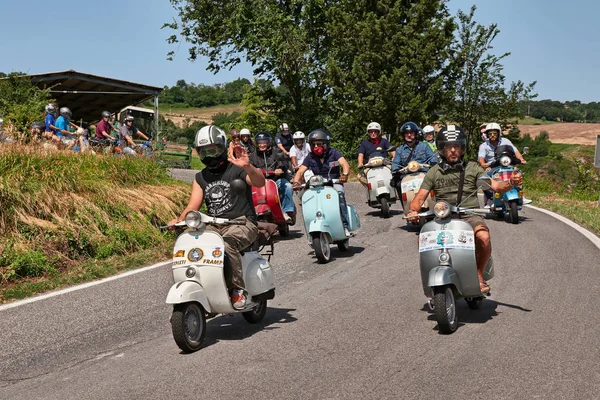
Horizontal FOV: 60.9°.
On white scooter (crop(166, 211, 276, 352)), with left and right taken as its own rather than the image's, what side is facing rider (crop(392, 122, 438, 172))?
back

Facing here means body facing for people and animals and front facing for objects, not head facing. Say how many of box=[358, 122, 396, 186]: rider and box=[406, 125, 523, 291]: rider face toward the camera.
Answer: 2

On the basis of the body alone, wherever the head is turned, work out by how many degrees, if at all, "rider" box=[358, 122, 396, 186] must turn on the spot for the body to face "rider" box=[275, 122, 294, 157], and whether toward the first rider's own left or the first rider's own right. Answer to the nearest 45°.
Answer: approximately 135° to the first rider's own right

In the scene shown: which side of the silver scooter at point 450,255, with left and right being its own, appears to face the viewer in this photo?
front

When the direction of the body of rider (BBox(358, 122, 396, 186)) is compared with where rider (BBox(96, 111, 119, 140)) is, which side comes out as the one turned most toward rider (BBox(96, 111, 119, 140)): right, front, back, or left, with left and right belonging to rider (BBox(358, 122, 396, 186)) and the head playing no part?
right

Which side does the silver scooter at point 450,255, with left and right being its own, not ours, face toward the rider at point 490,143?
back

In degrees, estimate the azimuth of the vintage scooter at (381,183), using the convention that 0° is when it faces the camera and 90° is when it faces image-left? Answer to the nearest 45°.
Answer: approximately 0°

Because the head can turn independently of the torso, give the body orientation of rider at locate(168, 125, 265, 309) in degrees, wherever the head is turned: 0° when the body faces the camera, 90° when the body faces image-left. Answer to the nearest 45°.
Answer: approximately 45°
